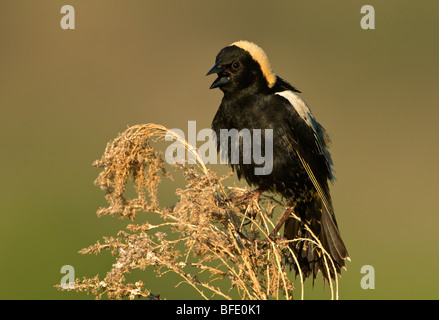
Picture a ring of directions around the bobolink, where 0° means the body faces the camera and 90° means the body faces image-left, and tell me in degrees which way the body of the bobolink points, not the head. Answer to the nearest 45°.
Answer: approximately 45°
